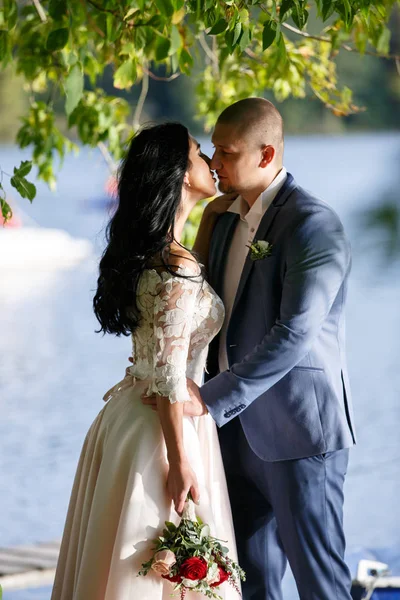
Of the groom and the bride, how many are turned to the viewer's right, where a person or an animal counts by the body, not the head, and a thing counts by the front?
1

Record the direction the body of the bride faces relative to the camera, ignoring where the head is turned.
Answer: to the viewer's right

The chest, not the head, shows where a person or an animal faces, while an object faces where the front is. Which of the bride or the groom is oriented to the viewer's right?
the bride

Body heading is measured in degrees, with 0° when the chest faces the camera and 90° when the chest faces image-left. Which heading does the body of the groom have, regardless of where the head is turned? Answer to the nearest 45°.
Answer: approximately 45°

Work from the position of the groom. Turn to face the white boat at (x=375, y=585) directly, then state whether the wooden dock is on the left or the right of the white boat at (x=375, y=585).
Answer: left
